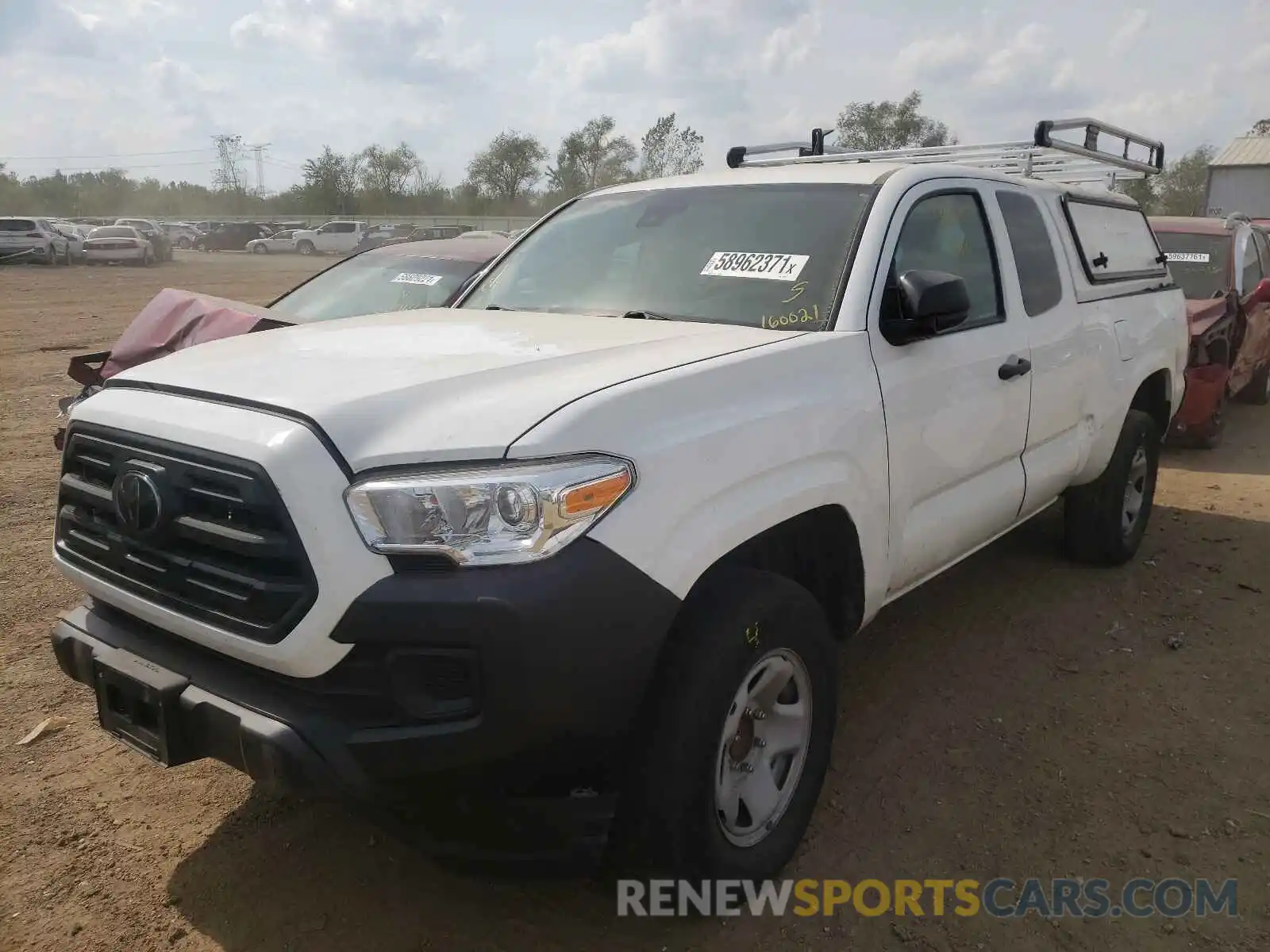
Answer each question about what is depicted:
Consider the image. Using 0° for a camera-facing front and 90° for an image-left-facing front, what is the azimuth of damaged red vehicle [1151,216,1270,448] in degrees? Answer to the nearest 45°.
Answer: approximately 45°

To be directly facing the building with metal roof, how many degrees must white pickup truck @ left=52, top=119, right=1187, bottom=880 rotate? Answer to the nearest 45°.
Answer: approximately 180°

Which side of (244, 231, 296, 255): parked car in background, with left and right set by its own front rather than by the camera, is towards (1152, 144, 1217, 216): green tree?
back

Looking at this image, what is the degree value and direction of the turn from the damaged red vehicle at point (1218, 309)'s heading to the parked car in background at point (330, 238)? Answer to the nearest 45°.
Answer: approximately 90° to its right

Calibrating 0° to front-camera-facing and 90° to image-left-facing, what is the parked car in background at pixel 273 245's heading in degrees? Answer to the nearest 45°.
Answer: approximately 90°

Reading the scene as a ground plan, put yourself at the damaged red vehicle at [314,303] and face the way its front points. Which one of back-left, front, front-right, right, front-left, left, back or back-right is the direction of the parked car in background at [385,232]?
back-right

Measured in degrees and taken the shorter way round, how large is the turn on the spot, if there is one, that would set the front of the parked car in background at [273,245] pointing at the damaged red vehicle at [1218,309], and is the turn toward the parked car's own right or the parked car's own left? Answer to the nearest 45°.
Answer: approximately 90° to the parked car's own left

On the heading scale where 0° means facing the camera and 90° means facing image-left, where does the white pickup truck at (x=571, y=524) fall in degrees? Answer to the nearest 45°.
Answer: approximately 45°

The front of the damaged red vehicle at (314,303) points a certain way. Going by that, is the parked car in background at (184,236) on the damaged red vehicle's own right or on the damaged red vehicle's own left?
on the damaged red vehicle's own right
